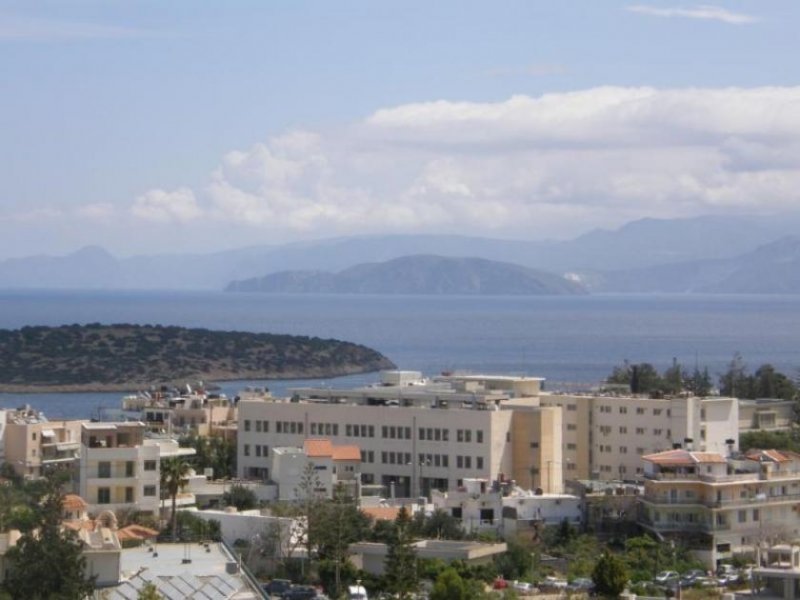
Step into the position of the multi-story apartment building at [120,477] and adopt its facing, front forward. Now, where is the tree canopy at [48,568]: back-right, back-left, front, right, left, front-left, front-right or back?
front

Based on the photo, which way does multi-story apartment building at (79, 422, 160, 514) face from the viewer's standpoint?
toward the camera

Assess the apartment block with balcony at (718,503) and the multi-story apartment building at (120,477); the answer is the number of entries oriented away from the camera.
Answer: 0

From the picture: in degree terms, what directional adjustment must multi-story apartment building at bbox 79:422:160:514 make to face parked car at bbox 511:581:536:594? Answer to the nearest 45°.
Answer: approximately 45° to its left

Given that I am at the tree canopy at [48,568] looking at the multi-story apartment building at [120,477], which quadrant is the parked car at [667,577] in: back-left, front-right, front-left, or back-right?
front-right

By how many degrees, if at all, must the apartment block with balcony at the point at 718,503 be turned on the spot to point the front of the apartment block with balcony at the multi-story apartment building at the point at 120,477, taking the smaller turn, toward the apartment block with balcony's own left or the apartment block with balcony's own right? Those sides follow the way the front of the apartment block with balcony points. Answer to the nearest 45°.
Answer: approximately 45° to the apartment block with balcony's own right

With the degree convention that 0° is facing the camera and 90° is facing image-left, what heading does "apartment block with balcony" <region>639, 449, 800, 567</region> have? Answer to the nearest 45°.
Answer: approximately 45°
